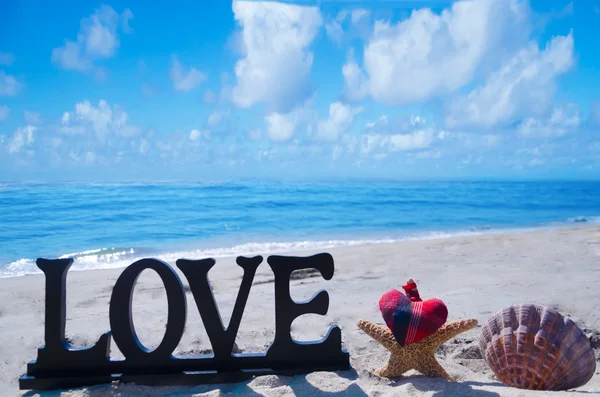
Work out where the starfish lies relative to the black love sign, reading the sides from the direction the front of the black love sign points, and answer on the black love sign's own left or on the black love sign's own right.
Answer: on the black love sign's own left

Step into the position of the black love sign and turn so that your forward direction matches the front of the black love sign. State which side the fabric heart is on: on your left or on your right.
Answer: on your left

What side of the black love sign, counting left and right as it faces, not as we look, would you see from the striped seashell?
left

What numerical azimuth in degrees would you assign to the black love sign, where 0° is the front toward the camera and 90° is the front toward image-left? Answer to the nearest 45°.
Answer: approximately 0°
